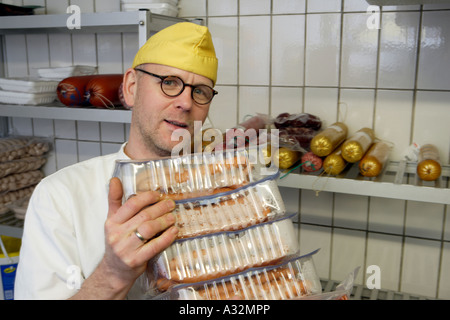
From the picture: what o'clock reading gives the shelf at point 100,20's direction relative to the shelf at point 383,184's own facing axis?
the shelf at point 100,20 is roughly at 3 o'clock from the shelf at point 383,184.

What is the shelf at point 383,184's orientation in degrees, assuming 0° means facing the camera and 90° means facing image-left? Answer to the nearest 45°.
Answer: approximately 0°

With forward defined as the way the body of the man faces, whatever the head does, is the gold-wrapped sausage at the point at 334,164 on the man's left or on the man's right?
on the man's left

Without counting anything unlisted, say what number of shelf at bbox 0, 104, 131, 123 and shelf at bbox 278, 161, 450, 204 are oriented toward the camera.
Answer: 2

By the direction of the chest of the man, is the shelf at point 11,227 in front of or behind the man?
behind

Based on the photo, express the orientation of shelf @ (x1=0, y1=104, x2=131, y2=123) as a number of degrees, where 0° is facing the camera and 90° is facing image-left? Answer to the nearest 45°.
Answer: approximately 0°

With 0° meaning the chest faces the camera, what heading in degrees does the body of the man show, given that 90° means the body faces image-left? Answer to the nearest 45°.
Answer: approximately 315°
